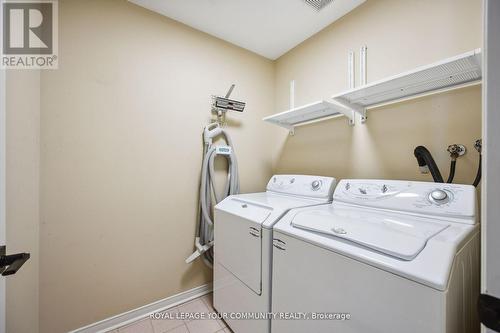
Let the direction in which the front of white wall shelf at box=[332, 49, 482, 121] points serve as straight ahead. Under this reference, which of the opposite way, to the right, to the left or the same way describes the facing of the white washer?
the same way

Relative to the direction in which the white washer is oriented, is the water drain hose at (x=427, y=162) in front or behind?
behind

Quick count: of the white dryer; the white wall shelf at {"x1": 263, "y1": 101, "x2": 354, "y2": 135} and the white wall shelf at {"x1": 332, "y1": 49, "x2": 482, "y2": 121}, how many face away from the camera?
0

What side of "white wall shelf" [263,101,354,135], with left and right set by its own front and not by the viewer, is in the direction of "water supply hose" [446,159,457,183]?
left

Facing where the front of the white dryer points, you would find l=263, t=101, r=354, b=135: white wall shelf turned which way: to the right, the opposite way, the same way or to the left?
the same way

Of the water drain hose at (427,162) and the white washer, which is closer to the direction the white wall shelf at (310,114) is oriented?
the white washer

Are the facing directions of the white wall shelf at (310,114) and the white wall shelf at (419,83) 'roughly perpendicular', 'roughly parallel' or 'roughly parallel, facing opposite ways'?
roughly parallel

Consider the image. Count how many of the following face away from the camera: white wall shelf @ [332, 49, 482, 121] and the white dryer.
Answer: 0

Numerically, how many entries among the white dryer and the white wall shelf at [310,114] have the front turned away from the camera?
0

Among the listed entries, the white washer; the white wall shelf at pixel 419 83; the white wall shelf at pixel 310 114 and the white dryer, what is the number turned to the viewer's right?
0

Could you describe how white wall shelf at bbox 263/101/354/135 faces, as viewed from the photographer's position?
facing the viewer and to the left of the viewer
